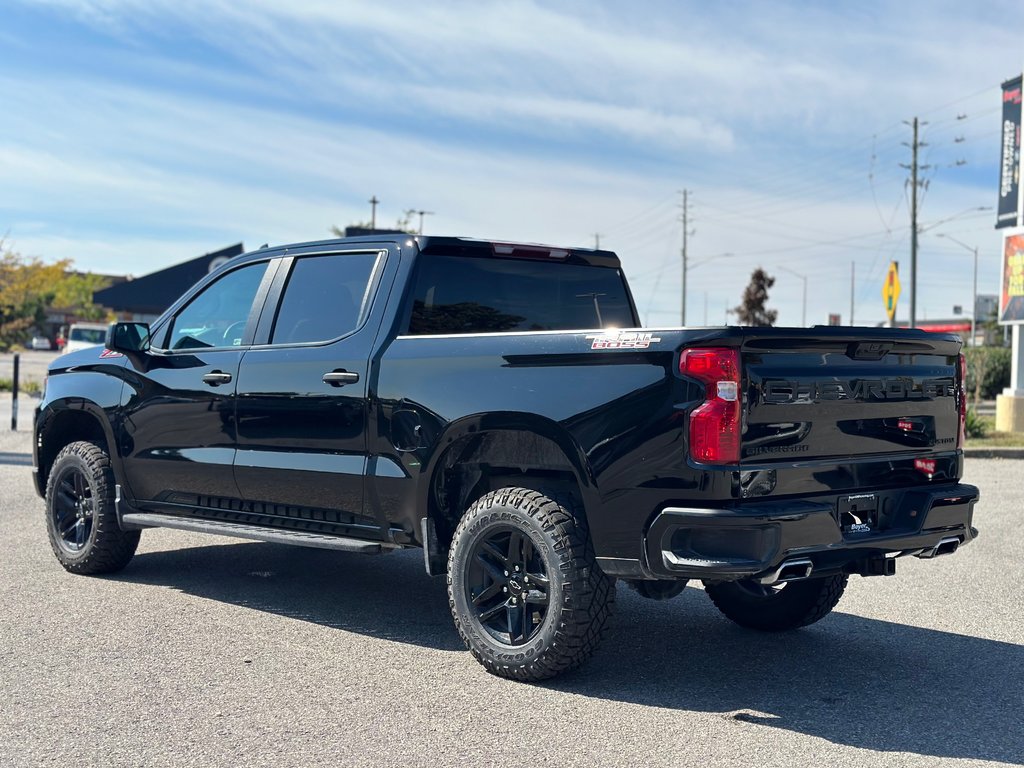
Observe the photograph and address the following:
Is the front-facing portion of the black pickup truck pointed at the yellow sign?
no

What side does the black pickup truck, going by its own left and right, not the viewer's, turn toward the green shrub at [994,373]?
right

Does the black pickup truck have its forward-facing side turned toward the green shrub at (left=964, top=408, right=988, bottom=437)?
no

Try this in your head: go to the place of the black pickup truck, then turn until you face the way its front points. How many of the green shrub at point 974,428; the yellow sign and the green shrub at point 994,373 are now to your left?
0

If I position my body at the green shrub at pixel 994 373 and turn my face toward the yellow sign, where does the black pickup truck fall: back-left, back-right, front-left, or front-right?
back-left

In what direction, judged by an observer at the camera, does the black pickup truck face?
facing away from the viewer and to the left of the viewer
